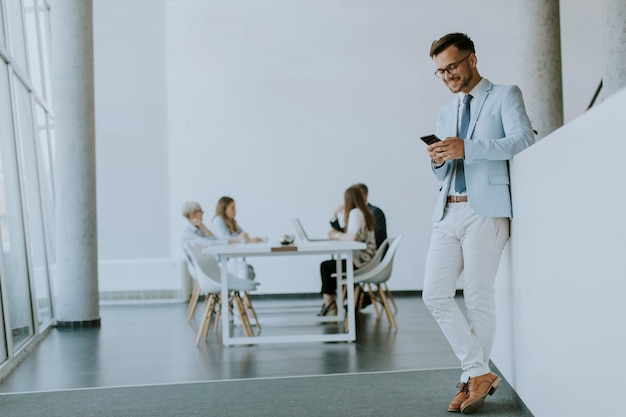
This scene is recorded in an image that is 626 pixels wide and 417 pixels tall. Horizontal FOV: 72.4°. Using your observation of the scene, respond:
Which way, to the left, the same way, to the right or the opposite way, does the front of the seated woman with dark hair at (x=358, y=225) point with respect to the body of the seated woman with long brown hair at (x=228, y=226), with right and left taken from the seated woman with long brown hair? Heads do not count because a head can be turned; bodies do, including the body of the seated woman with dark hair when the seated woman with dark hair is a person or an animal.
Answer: the opposite way

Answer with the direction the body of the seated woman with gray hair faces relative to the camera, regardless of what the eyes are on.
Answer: to the viewer's right

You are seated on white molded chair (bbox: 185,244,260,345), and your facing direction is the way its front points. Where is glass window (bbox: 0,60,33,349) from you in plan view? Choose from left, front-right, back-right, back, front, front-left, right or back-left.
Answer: back

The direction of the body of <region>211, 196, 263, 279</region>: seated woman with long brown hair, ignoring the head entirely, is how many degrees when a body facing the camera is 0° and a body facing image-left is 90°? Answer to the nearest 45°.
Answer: approximately 270°

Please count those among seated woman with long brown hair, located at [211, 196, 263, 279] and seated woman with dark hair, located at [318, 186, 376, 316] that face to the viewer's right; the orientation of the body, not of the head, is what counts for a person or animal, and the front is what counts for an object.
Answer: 1

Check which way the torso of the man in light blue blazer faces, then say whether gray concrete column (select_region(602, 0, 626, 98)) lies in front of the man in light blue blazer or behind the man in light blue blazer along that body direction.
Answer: behind

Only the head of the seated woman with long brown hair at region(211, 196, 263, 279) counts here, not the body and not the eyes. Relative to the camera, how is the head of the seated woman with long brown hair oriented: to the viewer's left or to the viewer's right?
to the viewer's right

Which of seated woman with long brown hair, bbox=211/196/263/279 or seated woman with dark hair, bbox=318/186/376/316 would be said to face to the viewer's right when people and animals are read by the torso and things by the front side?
the seated woman with long brown hair

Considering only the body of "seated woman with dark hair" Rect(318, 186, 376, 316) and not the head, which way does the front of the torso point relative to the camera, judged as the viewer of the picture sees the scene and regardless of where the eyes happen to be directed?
to the viewer's left

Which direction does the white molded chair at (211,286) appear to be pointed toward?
to the viewer's right
